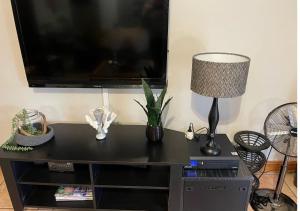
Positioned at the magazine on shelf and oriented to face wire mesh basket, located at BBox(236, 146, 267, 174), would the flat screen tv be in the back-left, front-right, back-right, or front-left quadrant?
front-left

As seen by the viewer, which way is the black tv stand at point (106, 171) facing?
toward the camera

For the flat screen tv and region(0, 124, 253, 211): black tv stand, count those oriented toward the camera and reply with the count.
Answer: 2

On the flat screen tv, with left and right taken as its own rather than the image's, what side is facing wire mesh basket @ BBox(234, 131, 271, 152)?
left

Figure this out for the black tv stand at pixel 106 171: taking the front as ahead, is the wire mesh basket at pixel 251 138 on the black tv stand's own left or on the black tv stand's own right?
on the black tv stand's own left

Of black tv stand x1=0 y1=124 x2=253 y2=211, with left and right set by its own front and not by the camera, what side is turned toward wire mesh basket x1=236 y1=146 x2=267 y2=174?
left

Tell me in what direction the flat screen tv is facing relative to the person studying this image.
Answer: facing the viewer

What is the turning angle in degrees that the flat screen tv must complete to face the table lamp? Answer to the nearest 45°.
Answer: approximately 45° to its left

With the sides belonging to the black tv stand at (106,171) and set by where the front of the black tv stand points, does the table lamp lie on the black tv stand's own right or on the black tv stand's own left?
on the black tv stand's own left

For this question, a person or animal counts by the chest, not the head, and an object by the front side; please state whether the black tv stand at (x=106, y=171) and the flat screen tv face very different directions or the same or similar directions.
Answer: same or similar directions
